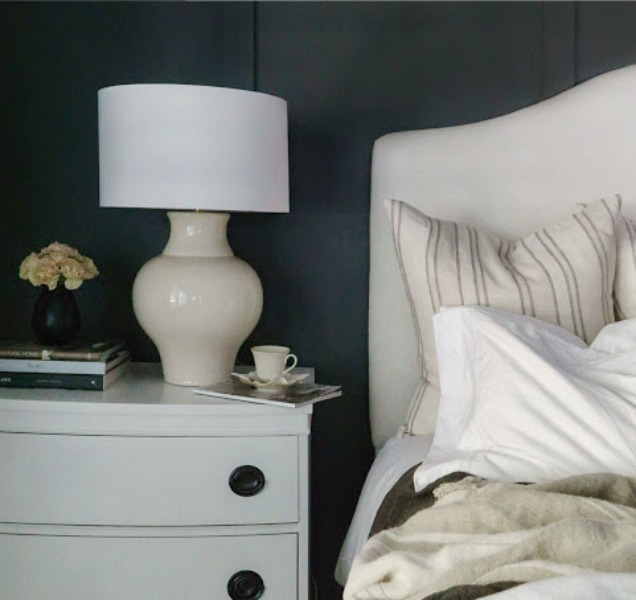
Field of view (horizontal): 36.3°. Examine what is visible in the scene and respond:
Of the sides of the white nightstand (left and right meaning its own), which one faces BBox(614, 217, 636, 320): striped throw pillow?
left

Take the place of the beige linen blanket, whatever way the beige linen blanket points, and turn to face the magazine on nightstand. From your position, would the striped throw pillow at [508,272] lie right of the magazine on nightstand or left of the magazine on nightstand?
right

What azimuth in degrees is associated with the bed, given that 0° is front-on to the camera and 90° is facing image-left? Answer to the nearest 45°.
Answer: approximately 0°

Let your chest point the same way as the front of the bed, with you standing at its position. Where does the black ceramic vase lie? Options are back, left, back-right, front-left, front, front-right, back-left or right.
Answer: right

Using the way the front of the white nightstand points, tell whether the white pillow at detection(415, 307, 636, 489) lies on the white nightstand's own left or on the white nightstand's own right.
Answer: on the white nightstand's own left

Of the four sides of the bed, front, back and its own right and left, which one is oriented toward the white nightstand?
right

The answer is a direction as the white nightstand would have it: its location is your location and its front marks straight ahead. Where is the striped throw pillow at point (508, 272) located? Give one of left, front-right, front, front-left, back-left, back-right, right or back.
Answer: left

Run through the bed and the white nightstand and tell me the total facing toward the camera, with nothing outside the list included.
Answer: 2

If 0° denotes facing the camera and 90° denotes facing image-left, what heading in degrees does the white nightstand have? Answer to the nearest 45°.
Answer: approximately 0°
